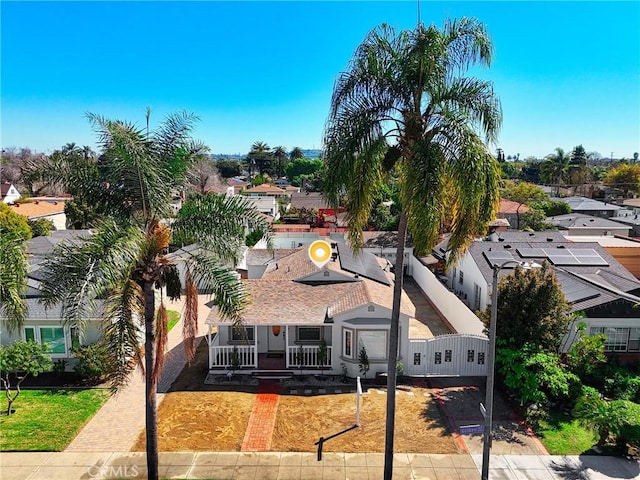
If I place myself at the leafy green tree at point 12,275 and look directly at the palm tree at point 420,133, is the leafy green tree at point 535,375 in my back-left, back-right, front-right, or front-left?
front-left

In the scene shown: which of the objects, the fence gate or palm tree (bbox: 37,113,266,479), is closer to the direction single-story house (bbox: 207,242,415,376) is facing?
the palm tree

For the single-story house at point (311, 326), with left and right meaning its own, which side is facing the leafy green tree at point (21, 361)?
right

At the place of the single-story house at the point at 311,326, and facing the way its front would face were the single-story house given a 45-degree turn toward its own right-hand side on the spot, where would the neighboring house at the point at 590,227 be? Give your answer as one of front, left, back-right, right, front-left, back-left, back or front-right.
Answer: back

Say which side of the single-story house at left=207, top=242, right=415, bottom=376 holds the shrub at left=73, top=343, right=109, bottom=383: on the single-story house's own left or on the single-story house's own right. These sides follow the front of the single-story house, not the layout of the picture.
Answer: on the single-story house's own right

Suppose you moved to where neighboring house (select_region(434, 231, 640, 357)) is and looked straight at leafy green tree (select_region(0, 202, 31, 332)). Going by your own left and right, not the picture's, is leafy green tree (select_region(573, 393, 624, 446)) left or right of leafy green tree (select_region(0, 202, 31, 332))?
left

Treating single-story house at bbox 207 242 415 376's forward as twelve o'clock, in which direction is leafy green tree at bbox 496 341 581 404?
The leafy green tree is roughly at 10 o'clock from the single-story house.

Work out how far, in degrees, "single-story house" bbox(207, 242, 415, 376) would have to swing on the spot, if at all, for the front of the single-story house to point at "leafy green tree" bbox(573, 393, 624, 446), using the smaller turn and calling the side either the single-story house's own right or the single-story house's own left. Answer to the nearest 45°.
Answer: approximately 45° to the single-story house's own left

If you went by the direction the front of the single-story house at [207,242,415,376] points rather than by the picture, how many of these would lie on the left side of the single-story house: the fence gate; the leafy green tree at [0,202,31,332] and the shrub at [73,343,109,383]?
1

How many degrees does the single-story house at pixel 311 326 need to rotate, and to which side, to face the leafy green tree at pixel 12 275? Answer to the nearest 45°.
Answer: approximately 45° to its right

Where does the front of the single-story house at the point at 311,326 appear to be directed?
toward the camera

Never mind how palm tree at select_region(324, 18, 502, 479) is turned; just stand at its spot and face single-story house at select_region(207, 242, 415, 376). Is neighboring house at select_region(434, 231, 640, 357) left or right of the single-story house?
right

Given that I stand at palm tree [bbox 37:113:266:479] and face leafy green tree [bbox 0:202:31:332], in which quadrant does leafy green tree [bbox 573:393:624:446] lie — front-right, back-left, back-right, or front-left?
back-right

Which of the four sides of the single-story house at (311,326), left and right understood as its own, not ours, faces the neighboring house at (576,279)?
left
